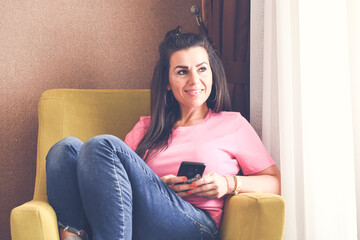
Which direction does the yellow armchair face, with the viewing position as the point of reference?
facing the viewer

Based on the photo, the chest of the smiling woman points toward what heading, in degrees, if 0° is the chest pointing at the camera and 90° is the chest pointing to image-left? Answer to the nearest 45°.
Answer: approximately 45°

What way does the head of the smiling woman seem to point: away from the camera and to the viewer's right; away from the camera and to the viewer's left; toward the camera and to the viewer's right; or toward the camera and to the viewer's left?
toward the camera and to the viewer's right

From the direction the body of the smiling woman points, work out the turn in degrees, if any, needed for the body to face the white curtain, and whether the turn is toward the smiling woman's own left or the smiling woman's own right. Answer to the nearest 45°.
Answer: approximately 135° to the smiling woman's own left
